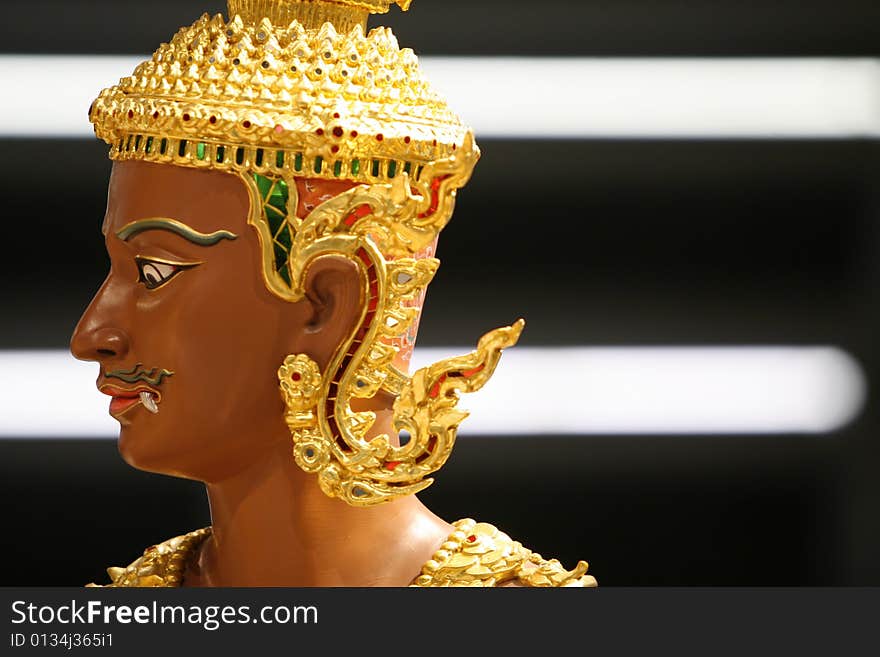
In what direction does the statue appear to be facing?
to the viewer's left
